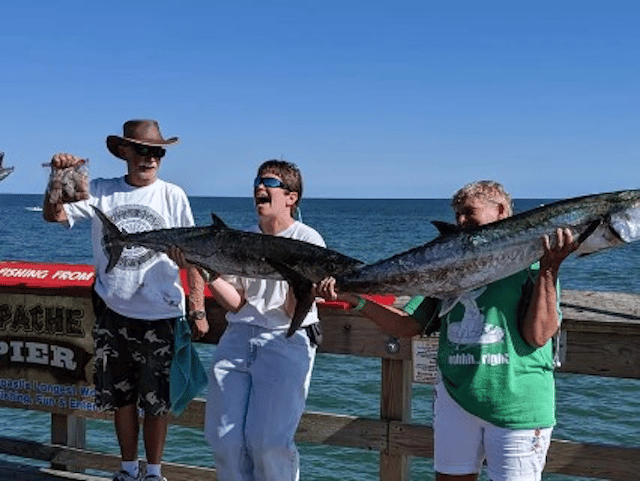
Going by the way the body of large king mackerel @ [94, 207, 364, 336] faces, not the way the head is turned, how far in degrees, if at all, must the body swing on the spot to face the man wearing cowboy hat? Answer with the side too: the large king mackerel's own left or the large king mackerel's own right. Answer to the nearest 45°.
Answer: approximately 135° to the large king mackerel's own left

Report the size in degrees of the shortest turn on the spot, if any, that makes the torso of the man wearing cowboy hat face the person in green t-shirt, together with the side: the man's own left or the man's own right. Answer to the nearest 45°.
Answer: approximately 45° to the man's own left

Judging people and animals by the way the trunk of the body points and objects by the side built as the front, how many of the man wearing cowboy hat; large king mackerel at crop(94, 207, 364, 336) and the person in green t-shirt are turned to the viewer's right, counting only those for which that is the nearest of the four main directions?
1

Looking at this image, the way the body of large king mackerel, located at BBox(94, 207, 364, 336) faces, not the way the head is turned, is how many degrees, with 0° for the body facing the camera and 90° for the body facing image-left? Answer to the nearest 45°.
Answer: approximately 270°

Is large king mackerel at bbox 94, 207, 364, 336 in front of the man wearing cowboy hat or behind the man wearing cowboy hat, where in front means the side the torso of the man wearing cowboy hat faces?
in front

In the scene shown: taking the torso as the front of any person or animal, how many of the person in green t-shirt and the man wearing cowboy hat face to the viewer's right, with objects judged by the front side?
0

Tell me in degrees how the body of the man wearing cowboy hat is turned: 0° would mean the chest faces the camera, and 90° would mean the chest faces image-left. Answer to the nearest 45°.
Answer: approximately 0°

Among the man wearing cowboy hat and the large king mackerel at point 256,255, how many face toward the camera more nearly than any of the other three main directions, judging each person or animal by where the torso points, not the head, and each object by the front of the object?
1

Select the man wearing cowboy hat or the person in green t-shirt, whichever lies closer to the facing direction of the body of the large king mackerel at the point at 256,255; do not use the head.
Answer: the person in green t-shirt

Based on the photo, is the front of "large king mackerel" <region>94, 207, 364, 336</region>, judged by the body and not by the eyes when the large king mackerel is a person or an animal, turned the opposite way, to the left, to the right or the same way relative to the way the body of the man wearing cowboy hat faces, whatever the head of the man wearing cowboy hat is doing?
to the left

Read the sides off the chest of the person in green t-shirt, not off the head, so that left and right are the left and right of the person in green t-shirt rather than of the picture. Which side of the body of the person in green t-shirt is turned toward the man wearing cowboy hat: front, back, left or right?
right
